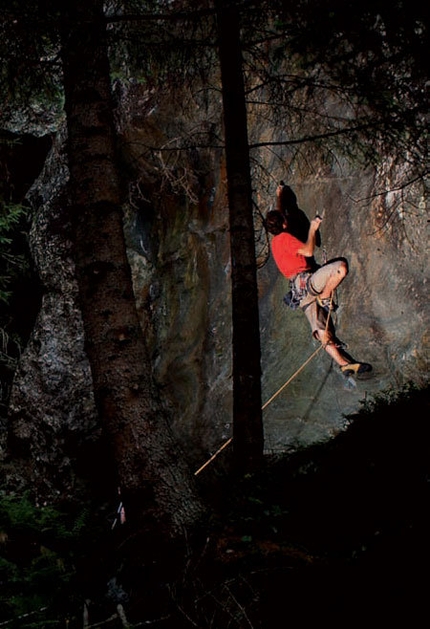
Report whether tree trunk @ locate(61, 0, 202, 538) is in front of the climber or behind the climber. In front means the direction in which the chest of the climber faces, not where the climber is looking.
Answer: behind

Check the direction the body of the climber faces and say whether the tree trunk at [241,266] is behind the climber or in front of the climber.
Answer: behind

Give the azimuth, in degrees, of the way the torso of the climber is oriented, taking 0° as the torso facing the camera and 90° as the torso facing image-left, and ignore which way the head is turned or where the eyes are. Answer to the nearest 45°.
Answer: approximately 225°
